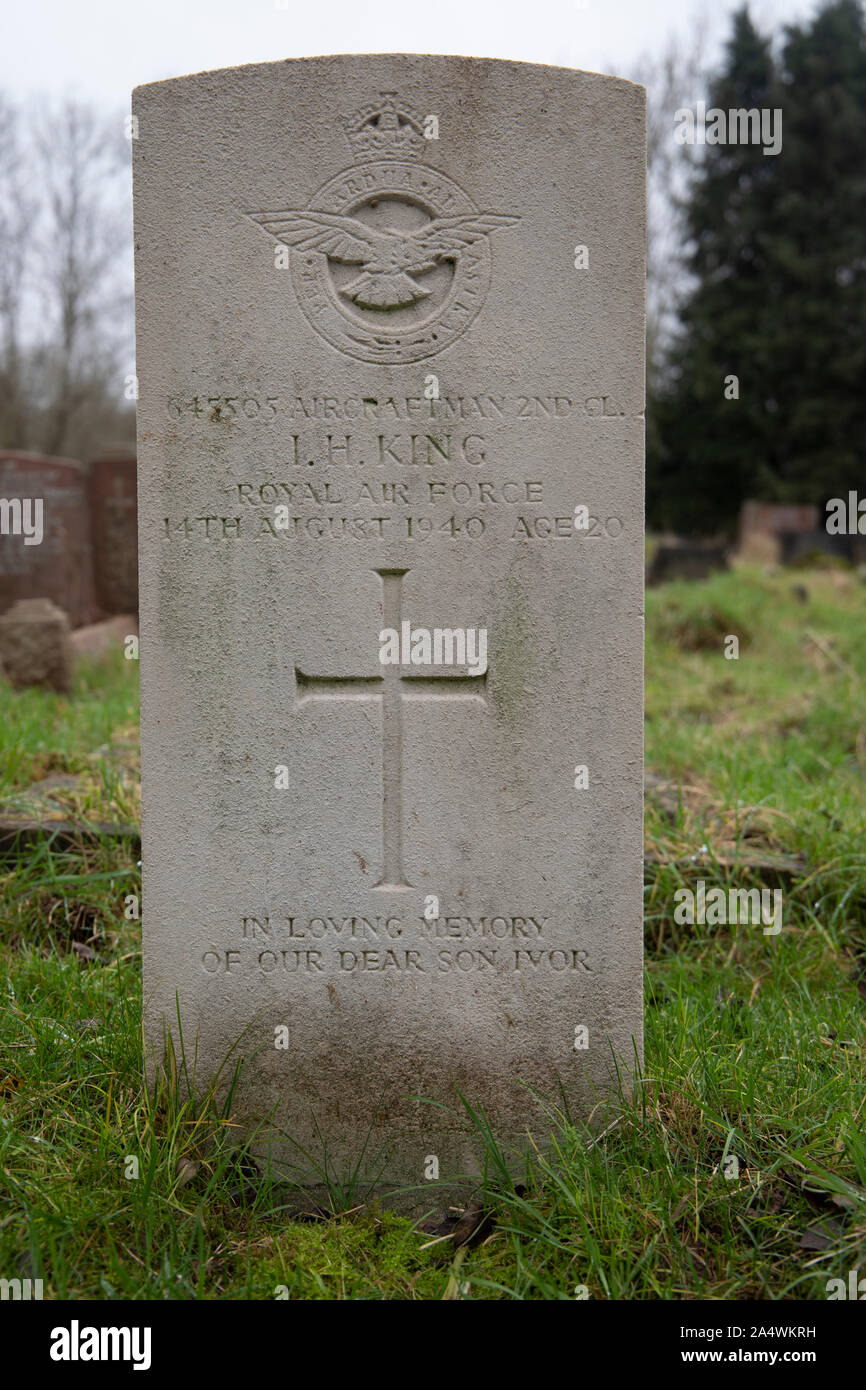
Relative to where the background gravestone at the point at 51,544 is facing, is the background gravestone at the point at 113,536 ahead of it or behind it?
behind

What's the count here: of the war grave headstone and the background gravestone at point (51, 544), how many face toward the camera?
2

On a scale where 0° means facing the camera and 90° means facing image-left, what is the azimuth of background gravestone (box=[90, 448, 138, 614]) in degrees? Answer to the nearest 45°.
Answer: approximately 0°

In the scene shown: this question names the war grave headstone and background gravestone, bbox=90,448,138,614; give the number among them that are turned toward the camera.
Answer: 2

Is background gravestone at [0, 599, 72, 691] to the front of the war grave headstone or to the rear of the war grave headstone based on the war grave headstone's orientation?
to the rear

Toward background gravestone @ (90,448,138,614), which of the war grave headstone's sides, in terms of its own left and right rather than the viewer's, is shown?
back
